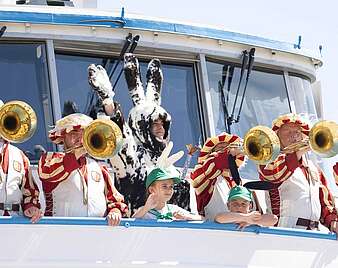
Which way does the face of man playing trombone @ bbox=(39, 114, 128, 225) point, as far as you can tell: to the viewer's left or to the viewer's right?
to the viewer's right

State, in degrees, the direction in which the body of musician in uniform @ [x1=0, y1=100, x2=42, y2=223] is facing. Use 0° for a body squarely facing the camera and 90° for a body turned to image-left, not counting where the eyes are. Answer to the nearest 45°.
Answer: approximately 0°

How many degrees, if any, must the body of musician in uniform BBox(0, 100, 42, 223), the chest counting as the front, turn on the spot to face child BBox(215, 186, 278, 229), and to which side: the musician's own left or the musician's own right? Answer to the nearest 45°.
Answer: approximately 90° to the musician's own left

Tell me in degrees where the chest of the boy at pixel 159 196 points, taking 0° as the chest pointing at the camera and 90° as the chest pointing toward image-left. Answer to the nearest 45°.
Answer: approximately 315°

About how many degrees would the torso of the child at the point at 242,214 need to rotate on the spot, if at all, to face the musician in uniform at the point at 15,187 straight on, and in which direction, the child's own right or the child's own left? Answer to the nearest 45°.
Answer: approximately 90° to the child's own right

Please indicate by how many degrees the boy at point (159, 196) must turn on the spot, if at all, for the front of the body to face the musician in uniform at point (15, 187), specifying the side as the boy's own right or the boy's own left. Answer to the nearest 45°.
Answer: approximately 135° to the boy's own right

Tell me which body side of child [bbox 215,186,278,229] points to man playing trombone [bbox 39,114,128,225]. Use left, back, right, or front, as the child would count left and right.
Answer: right

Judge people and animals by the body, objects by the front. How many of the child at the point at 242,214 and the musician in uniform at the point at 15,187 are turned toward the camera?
2

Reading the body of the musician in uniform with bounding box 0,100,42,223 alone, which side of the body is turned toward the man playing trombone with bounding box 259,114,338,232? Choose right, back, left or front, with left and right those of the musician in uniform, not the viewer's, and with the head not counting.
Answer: left

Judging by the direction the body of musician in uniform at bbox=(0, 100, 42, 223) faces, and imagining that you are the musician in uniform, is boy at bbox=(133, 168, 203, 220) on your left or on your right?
on your left
